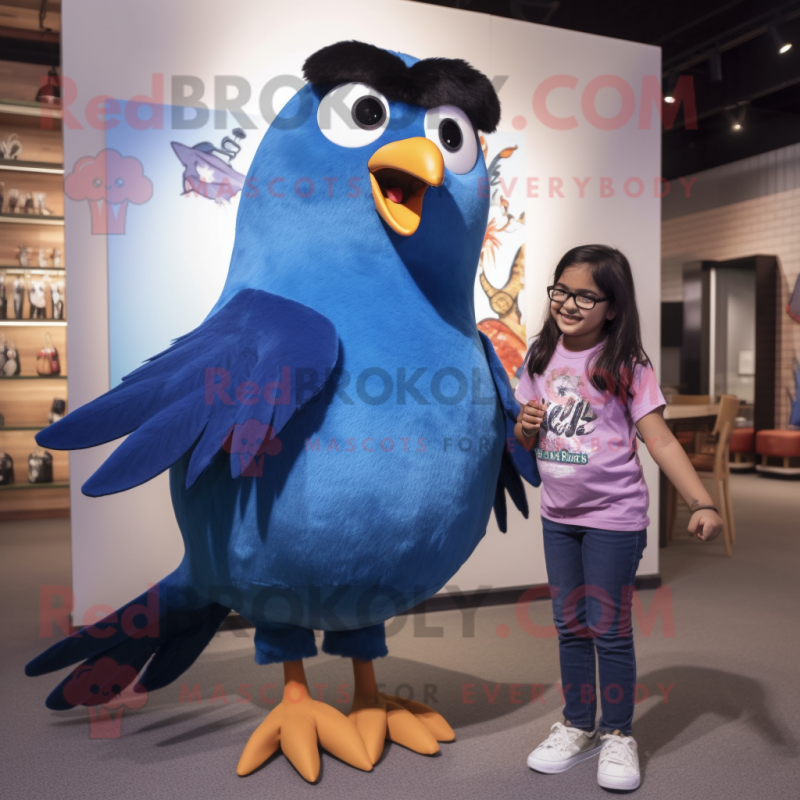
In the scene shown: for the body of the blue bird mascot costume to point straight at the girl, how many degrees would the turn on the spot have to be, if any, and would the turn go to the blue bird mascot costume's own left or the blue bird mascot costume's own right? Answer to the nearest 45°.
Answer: approximately 45° to the blue bird mascot costume's own left

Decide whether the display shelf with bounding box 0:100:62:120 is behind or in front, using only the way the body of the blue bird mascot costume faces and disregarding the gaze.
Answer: behind

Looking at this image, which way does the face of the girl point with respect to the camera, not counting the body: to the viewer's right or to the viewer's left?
to the viewer's left

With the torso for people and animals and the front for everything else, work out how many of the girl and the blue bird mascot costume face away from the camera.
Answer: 0

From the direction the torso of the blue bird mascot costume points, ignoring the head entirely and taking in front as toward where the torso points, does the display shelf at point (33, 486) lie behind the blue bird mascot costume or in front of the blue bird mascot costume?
behind

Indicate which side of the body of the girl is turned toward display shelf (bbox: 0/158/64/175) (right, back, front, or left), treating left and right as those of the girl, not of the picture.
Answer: right

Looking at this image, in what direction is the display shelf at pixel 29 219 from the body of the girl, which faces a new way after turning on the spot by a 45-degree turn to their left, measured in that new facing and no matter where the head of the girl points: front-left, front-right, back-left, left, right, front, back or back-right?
back-right

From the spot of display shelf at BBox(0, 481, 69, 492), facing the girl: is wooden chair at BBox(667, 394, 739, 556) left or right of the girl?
left

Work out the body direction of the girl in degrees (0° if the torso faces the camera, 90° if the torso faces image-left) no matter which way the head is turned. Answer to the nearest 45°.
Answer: approximately 45°
